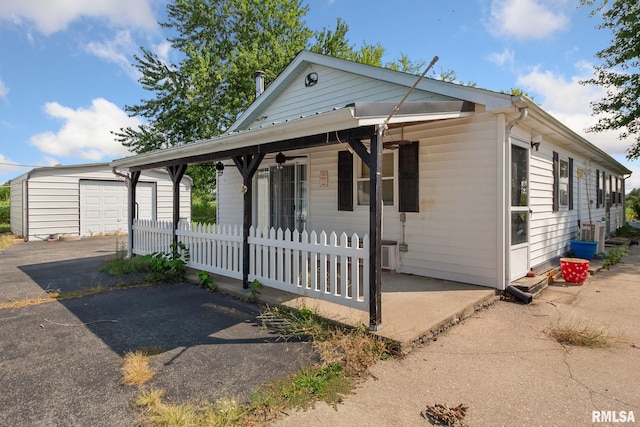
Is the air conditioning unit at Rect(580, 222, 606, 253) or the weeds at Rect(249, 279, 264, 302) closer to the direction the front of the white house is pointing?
the weeds

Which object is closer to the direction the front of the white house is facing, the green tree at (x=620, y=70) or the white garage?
the white garage

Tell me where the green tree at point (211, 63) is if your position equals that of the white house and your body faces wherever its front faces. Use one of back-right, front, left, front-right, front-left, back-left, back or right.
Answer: right

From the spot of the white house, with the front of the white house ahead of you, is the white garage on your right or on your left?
on your right

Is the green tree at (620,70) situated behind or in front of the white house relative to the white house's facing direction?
behind
